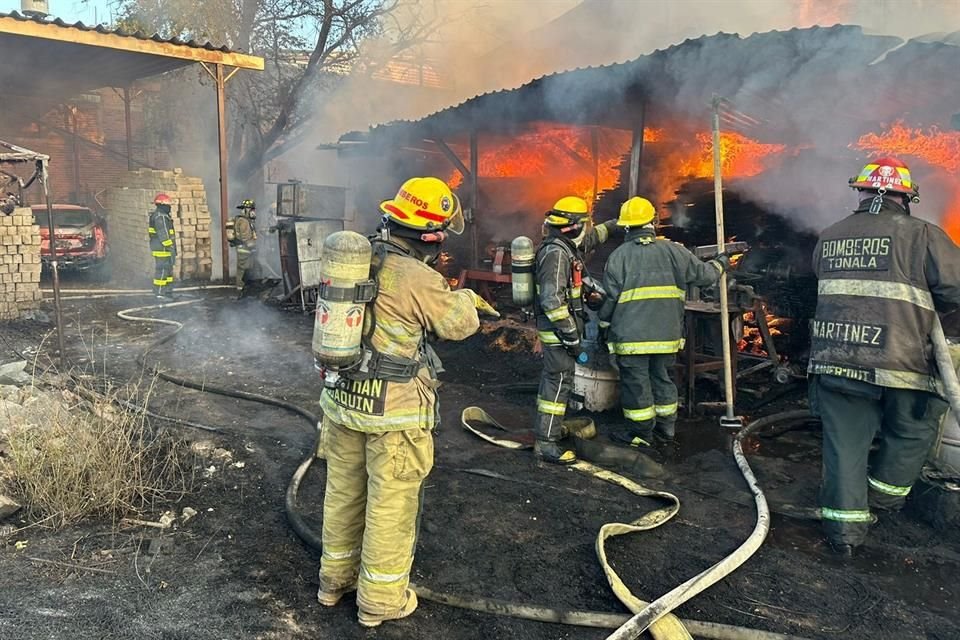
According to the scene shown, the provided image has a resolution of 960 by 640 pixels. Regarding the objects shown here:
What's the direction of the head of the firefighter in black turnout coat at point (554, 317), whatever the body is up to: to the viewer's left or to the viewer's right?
to the viewer's right

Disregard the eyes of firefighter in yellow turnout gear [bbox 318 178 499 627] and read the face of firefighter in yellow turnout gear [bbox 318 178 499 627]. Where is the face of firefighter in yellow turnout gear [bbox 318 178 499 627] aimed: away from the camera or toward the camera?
away from the camera

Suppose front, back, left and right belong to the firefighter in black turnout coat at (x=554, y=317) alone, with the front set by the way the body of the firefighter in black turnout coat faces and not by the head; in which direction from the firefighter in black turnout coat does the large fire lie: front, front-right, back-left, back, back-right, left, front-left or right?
front-left

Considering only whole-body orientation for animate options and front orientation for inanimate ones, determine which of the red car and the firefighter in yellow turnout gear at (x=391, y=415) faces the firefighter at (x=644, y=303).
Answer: the firefighter in yellow turnout gear

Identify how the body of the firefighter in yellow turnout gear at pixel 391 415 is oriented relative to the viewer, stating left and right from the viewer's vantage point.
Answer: facing away from the viewer and to the right of the viewer

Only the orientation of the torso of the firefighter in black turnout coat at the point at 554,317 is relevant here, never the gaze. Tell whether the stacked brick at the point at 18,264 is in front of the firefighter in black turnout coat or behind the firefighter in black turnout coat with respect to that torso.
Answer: behind

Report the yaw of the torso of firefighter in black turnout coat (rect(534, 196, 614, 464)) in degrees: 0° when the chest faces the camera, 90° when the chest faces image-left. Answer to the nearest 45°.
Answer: approximately 270°

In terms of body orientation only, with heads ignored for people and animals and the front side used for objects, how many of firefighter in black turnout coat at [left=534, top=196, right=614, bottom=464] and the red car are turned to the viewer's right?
1

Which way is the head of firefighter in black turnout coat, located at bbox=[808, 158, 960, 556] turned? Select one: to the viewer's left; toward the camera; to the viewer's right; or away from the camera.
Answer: away from the camera

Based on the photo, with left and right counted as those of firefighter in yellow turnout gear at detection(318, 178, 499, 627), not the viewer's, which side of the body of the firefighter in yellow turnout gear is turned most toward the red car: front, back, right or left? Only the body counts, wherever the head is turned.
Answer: left

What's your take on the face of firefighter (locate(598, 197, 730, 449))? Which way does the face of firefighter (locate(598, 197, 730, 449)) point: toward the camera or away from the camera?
away from the camera
